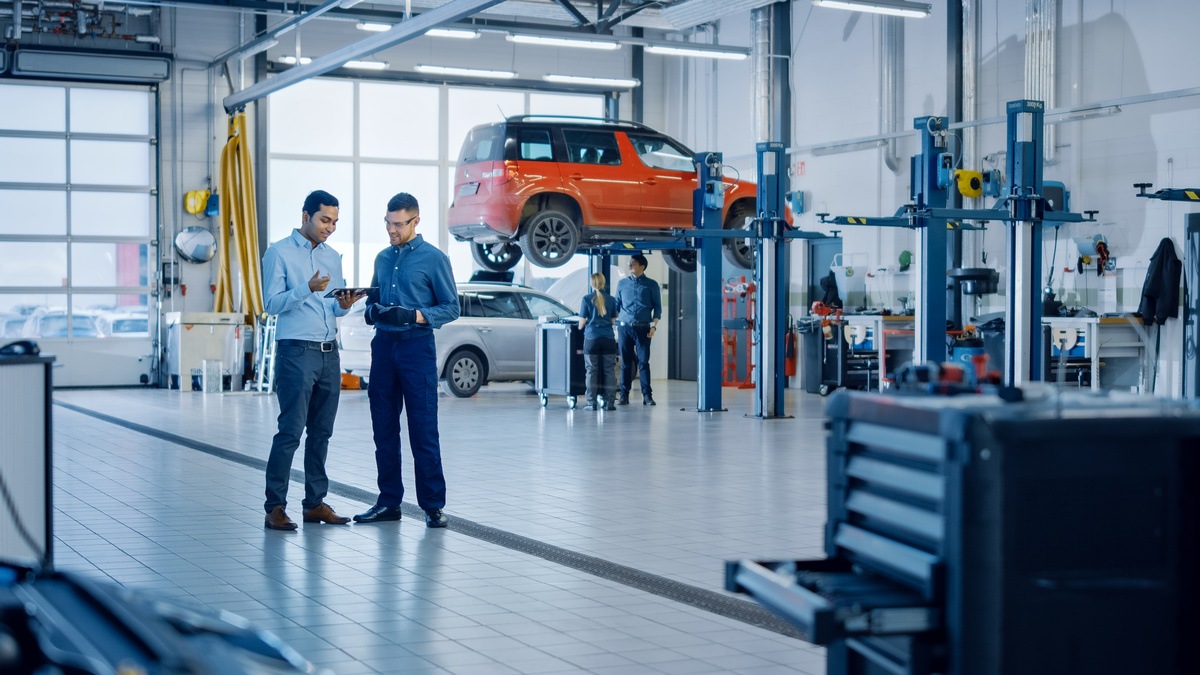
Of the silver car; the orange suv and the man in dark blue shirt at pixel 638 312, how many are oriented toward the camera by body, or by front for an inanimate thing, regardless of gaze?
1

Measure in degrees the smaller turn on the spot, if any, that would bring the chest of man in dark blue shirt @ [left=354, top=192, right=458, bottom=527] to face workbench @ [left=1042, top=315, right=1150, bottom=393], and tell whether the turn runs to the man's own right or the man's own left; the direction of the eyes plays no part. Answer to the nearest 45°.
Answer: approximately 180°

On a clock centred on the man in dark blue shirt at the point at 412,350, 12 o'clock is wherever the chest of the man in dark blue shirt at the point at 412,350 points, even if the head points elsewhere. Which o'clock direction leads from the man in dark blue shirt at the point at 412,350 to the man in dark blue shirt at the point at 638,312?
the man in dark blue shirt at the point at 638,312 is roughly at 5 o'clock from the man in dark blue shirt at the point at 412,350.

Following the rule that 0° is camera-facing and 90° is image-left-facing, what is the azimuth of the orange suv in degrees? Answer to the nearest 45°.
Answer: approximately 225°

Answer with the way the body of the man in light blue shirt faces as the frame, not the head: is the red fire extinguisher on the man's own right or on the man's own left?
on the man's own left

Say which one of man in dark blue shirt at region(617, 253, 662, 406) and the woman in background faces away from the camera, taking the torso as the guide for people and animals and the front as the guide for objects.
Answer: the woman in background

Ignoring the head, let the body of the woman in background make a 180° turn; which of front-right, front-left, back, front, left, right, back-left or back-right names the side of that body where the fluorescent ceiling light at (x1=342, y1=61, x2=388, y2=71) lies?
back-right

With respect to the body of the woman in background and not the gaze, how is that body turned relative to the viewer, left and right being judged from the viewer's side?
facing away from the viewer

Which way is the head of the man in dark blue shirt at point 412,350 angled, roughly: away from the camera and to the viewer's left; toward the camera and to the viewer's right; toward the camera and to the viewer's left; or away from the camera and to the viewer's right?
toward the camera and to the viewer's left

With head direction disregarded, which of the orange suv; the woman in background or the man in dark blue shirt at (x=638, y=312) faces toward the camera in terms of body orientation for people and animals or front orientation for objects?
the man in dark blue shirt

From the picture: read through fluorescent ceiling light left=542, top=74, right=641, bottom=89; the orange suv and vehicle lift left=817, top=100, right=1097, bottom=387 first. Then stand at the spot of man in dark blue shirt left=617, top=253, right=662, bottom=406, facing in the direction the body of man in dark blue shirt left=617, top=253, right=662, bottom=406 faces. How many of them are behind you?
1

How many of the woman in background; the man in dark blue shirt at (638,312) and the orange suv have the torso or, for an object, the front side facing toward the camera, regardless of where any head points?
1

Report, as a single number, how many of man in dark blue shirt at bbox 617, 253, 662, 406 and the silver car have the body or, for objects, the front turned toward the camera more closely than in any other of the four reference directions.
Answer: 1

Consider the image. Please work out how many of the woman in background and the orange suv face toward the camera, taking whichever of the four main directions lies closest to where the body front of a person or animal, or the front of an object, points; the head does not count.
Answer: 0

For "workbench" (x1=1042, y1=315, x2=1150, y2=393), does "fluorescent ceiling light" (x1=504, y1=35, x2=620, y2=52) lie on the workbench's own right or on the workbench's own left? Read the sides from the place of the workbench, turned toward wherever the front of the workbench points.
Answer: on the workbench's own right

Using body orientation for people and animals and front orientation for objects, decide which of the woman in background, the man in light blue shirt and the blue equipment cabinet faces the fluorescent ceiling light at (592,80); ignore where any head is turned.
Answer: the woman in background

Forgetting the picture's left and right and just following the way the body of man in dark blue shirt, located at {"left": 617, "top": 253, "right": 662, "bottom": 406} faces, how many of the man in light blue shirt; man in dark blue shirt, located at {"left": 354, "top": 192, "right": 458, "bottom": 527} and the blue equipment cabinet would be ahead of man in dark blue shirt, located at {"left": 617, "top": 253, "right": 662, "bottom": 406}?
3
